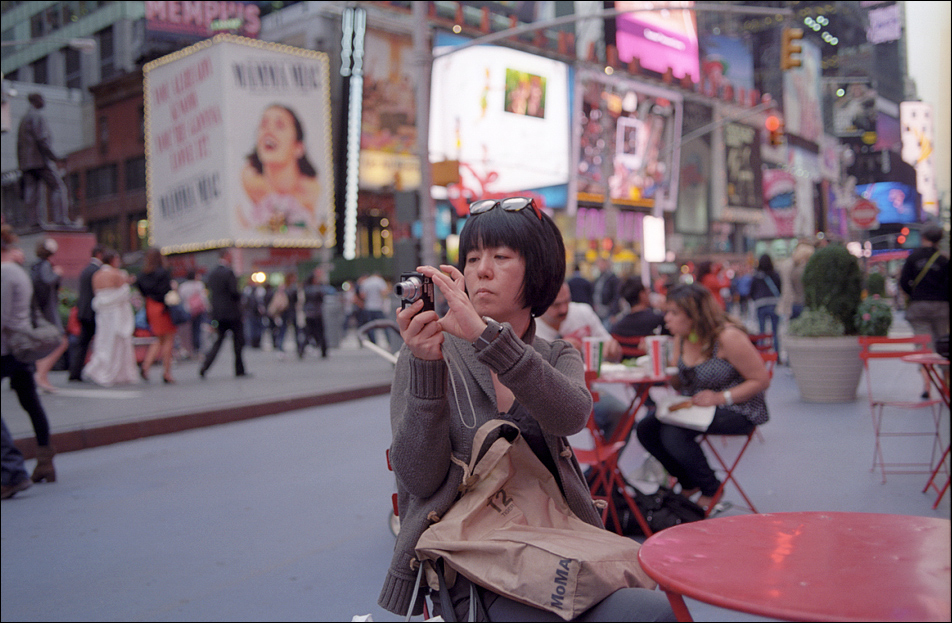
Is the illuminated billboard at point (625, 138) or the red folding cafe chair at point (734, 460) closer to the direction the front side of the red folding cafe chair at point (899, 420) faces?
the red folding cafe chair

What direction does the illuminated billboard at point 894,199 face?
toward the camera

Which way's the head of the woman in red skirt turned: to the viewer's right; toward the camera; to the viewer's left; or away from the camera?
away from the camera

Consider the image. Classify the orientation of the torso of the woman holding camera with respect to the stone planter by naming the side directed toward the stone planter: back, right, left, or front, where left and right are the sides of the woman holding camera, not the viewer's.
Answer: back

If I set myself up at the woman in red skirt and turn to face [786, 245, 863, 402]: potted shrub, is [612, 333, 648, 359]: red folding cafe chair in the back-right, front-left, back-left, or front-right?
front-right

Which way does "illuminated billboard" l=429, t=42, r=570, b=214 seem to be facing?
toward the camera

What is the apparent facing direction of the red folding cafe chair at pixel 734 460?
to the viewer's left

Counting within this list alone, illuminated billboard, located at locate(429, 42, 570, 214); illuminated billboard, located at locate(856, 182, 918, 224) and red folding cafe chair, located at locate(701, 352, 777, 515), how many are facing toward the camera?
2

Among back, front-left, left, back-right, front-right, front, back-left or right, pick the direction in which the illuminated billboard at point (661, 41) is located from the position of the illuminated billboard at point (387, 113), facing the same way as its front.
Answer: left

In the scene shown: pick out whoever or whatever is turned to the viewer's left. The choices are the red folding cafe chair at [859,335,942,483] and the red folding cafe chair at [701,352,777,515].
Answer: the red folding cafe chair at [701,352,777,515]

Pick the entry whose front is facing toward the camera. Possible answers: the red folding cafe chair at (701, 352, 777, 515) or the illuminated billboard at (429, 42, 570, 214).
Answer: the illuminated billboard
